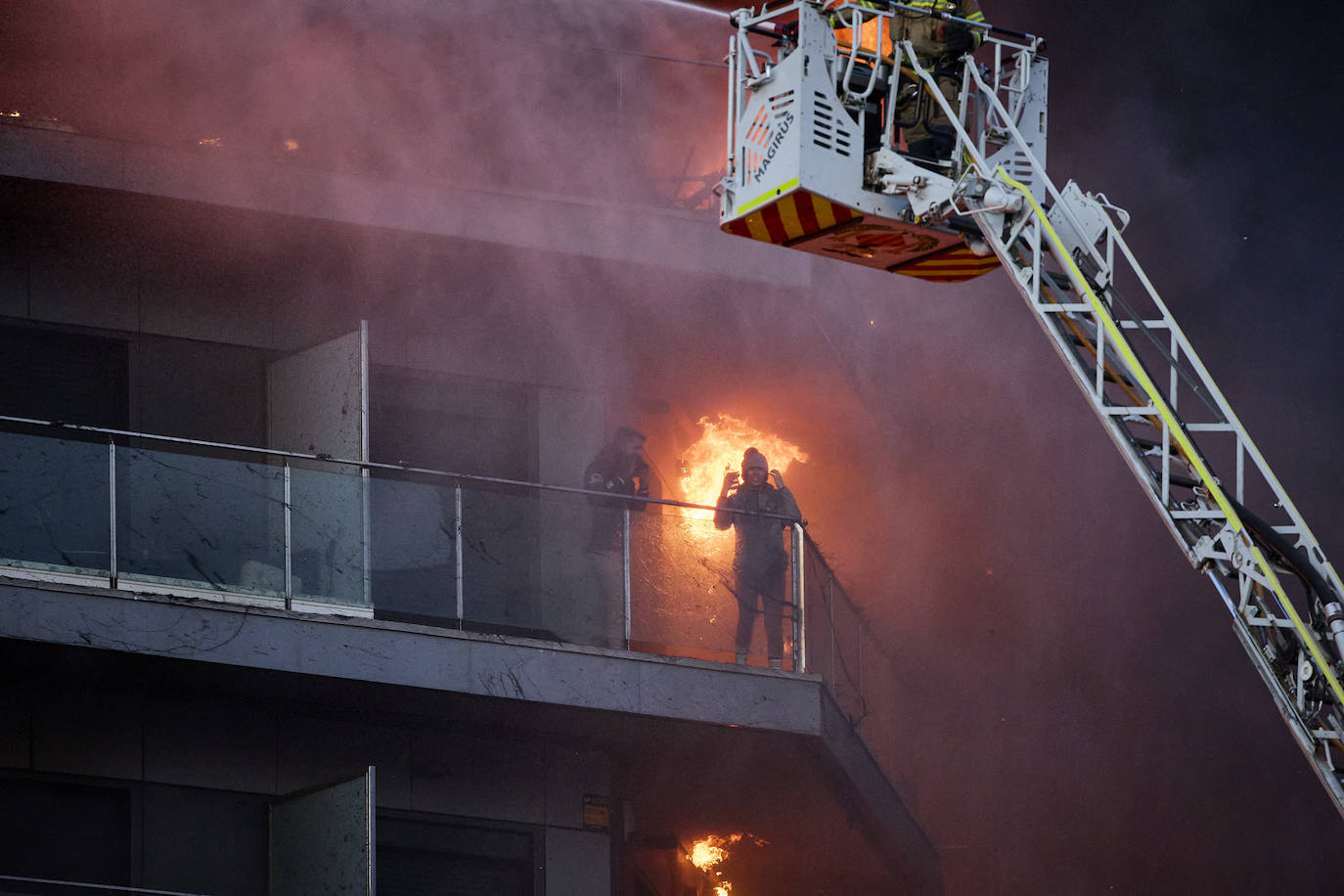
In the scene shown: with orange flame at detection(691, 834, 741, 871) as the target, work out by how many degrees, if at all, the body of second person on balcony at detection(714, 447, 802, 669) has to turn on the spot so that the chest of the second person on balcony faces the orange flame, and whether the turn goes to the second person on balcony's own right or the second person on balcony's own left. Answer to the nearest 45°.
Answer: approximately 180°

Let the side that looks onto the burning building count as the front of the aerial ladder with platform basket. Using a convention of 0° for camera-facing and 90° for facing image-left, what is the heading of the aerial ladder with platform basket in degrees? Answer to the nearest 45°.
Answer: approximately 135°

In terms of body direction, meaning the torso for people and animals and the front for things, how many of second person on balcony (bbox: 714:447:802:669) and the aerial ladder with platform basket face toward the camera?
1

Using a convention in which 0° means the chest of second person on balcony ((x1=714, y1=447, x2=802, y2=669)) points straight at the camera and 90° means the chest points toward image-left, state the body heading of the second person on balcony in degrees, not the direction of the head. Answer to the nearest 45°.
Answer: approximately 0°
